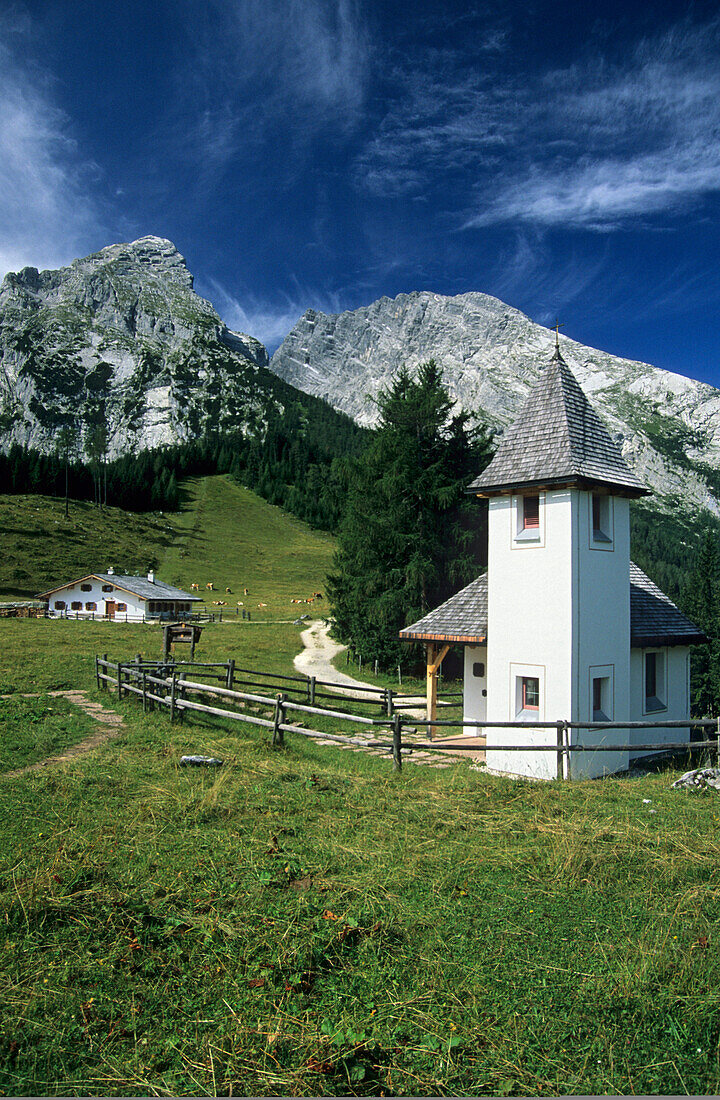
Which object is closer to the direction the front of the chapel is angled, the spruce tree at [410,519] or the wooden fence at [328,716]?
the wooden fence

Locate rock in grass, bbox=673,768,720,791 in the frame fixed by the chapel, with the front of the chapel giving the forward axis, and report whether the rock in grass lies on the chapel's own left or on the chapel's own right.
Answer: on the chapel's own left

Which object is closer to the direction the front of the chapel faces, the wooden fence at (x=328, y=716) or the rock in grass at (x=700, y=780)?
the wooden fence

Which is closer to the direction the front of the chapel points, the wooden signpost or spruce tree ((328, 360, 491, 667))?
the wooden signpost

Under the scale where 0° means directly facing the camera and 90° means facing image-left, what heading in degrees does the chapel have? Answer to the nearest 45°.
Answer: approximately 45°

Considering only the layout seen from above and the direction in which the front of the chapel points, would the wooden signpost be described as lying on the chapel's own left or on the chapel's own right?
on the chapel's own right

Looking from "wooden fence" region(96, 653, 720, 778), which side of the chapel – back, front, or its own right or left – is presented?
front
